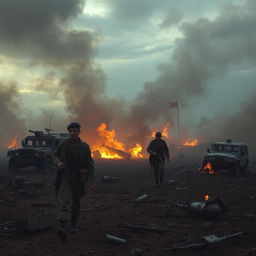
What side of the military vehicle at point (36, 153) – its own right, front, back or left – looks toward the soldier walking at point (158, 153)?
left

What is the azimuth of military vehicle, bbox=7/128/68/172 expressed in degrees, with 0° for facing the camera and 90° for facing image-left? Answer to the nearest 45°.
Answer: approximately 45°

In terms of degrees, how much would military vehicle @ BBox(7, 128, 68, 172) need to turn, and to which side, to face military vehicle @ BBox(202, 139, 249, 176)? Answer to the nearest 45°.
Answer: approximately 135° to its left
